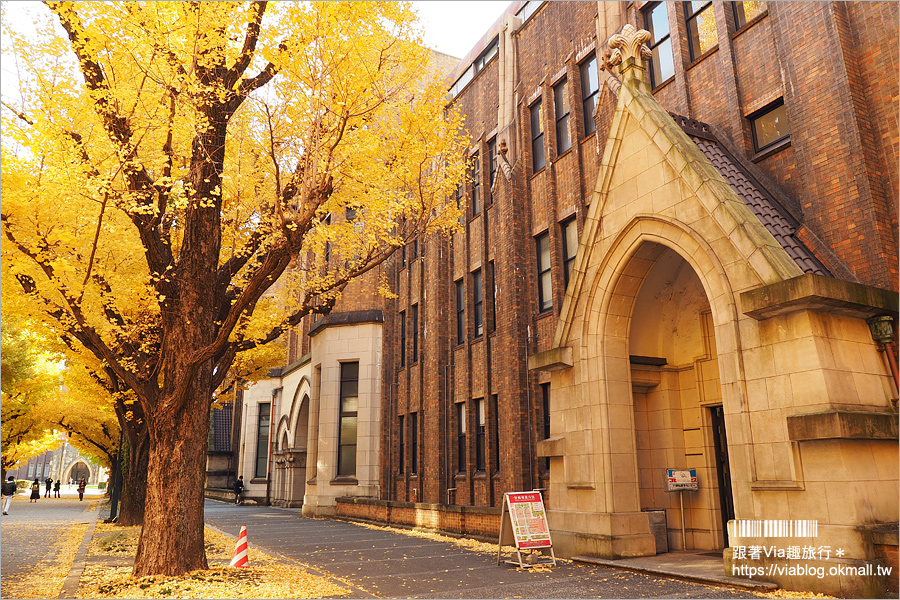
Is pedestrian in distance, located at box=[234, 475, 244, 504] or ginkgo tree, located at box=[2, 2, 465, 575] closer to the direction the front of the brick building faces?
the ginkgo tree

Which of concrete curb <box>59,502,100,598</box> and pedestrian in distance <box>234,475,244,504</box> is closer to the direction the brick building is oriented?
the concrete curb

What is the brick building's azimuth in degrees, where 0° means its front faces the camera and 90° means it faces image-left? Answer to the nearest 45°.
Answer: approximately 45°

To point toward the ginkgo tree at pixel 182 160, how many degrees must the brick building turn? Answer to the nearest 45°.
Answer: approximately 45° to its right

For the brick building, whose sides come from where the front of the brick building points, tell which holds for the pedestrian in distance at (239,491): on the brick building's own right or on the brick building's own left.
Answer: on the brick building's own right
